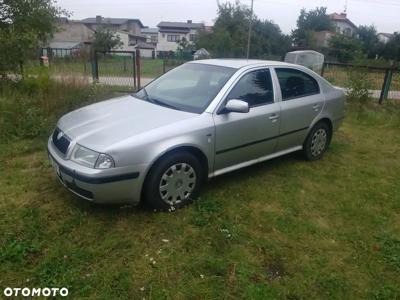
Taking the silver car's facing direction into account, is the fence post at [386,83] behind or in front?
behind

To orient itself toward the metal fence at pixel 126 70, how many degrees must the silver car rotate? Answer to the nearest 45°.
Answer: approximately 135° to its right

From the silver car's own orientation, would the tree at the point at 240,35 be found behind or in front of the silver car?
behind

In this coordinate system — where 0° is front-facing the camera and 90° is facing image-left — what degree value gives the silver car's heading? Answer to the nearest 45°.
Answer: approximately 45°

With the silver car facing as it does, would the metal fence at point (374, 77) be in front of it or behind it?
behind

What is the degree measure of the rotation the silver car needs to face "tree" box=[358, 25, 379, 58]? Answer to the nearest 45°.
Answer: approximately 180°

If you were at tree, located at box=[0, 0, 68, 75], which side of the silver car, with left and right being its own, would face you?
right

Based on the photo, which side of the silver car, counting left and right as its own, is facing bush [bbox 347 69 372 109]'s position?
back

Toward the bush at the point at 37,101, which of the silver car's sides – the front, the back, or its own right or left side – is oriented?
right

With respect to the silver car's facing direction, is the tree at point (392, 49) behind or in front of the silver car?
behind
